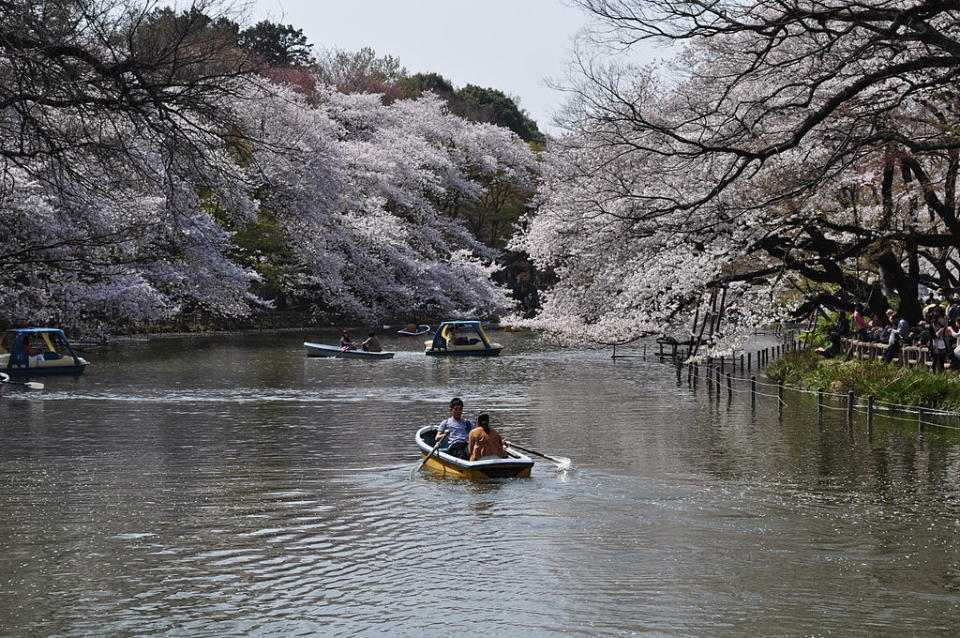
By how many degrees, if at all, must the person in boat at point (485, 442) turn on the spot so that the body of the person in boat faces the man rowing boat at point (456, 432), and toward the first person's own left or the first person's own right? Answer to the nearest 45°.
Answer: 0° — they already face them

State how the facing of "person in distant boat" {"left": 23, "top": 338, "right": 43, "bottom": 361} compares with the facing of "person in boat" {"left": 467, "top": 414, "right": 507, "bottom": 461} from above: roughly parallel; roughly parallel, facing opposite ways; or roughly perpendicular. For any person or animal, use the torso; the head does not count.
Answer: roughly perpendicular

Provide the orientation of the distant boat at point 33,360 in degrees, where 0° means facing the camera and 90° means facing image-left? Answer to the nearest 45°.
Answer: approximately 270°

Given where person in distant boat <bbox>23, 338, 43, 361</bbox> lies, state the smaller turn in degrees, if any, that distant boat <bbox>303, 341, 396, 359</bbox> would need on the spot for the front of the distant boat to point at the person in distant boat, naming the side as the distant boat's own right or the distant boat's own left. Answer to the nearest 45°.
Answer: approximately 45° to the distant boat's own left

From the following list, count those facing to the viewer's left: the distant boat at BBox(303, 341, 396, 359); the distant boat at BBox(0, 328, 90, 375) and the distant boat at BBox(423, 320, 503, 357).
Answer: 1

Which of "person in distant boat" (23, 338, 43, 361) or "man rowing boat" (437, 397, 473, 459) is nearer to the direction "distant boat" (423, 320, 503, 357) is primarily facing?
the man rowing boat

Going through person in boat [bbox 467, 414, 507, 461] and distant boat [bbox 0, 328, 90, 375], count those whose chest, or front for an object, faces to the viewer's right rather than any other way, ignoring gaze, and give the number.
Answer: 1

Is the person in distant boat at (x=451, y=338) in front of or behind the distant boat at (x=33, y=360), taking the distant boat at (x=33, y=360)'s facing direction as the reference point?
in front

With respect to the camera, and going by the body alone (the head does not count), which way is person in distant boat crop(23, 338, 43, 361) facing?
to the viewer's right

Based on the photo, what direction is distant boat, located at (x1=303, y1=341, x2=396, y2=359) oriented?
to the viewer's left

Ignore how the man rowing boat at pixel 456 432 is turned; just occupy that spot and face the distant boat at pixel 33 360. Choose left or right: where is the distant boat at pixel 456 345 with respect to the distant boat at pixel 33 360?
right

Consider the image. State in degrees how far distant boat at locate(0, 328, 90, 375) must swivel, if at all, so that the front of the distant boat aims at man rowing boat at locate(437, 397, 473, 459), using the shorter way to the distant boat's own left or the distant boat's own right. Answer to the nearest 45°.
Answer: approximately 90° to the distant boat's own right

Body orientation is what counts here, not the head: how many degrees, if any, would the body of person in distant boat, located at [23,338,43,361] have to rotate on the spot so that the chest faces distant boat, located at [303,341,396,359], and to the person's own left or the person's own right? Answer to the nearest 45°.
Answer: approximately 45° to the person's own left
